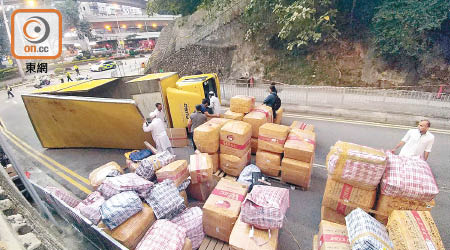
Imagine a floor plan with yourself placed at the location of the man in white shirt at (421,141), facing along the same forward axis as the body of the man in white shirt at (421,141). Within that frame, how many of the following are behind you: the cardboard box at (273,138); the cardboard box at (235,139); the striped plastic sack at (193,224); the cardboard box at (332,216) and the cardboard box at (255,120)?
0

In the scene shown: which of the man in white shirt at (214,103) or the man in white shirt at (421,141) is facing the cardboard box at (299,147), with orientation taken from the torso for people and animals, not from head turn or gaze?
the man in white shirt at (421,141)

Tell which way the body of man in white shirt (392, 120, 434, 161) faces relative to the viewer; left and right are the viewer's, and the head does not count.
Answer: facing the viewer and to the left of the viewer

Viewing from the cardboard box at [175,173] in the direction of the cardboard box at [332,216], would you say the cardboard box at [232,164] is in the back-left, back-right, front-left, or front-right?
front-left

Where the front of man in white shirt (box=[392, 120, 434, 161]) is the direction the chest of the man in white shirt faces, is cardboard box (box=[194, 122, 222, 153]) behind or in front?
in front

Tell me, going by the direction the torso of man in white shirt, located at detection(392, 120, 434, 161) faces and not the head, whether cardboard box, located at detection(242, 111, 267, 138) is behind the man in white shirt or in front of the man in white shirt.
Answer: in front

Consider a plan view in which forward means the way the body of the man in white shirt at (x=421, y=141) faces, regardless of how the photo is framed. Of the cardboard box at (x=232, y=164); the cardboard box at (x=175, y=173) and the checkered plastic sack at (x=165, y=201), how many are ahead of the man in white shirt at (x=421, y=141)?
3

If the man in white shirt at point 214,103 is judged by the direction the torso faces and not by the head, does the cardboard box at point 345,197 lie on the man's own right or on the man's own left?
on the man's own left

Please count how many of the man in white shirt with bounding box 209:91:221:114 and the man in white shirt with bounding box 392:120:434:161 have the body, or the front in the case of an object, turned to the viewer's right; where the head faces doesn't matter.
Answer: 0

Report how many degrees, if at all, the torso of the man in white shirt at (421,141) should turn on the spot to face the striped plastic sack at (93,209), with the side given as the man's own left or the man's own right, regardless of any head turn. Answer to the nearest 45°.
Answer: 0° — they already face it

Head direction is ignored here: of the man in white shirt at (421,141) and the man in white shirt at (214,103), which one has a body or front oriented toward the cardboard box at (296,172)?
the man in white shirt at (421,141)

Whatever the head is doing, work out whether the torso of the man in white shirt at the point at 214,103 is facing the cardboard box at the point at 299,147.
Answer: no

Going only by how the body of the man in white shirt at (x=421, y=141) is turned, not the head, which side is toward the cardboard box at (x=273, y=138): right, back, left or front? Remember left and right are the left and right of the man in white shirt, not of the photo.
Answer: right

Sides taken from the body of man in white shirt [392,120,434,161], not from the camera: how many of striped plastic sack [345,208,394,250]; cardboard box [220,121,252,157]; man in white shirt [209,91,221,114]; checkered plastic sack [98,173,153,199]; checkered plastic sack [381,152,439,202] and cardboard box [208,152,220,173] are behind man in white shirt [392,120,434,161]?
0
